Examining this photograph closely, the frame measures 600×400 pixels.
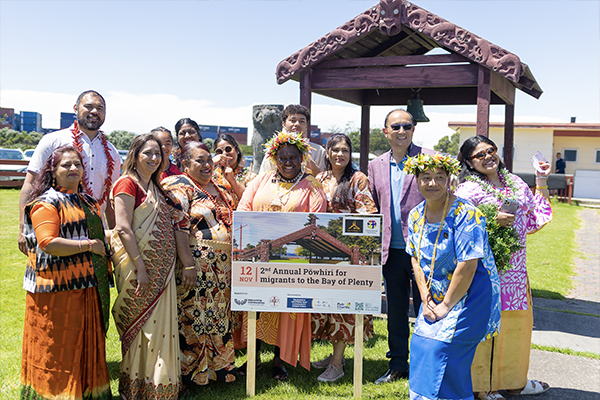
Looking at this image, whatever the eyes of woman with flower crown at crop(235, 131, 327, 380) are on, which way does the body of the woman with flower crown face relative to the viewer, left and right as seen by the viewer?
facing the viewer

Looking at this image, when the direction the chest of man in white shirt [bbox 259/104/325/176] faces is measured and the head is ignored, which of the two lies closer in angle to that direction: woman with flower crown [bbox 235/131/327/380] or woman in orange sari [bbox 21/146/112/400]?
the woman with flower crown

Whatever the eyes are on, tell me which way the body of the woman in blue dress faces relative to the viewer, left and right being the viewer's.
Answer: facing the viewer and to the left of the viewer

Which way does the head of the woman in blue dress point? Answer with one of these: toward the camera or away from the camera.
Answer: toward the camera

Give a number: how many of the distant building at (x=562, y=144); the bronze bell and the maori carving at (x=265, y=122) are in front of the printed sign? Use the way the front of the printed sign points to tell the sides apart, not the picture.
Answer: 0

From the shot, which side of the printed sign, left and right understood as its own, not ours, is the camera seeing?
front

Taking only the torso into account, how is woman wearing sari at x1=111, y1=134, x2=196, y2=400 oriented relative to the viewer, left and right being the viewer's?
facing the viewer and to the right of the viewer

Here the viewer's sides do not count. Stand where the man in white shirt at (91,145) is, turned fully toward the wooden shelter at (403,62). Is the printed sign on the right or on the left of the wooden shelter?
right

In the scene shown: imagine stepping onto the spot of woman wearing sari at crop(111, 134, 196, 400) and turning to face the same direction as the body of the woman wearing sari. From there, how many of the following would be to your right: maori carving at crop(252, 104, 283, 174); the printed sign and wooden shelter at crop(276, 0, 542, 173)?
0

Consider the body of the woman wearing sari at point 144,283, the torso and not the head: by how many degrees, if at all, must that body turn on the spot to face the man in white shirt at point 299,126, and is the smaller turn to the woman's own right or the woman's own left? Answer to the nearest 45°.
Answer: approximately 90° to the woman's own left

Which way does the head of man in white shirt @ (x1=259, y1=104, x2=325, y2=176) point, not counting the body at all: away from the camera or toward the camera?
toward the camera

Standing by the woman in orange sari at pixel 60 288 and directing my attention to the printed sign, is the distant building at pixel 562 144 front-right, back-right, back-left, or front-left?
front-left

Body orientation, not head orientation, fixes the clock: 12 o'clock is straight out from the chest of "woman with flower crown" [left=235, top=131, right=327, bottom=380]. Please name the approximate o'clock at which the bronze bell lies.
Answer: The bronze bell is roughly at 7 o'clock from the woman with flower crown.

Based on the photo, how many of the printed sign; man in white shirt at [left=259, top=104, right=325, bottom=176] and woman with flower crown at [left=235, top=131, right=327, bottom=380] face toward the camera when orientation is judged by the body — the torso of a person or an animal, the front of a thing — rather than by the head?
3
